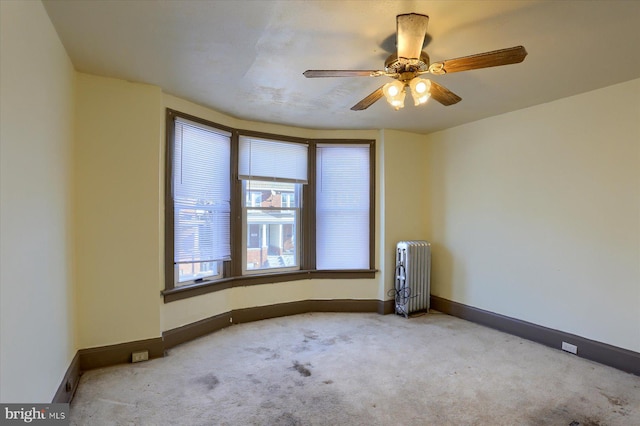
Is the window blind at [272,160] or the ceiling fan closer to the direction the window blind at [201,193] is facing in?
the ceiling fan

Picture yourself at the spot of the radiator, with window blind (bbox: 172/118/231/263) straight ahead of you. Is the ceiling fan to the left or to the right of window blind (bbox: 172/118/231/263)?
left

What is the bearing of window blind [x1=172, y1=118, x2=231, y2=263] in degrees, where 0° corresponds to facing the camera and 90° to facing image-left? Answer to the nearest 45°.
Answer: approximately 315°

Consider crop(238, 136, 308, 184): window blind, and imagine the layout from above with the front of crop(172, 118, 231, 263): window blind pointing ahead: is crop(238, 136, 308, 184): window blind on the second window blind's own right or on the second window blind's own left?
on the second window blind's own left

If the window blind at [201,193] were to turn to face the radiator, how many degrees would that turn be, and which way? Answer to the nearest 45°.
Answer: approximately 45° to its left

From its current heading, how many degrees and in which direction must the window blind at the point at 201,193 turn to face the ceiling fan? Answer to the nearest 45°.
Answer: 0° — it already faces it
